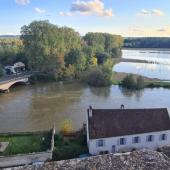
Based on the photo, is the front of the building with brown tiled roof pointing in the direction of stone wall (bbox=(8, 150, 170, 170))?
yes

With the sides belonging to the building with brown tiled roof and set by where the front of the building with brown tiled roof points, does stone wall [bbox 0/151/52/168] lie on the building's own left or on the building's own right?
on the building's own right

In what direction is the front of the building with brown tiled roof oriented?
toward the camera
